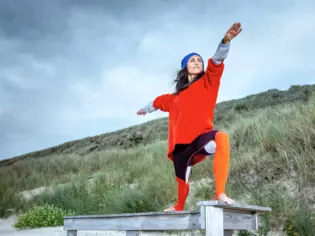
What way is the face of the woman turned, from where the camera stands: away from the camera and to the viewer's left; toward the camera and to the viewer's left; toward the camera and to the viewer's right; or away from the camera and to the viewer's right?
toward the camera and to the viewer's right

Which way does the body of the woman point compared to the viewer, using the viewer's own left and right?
facing the viewer and to the right of the viewer
